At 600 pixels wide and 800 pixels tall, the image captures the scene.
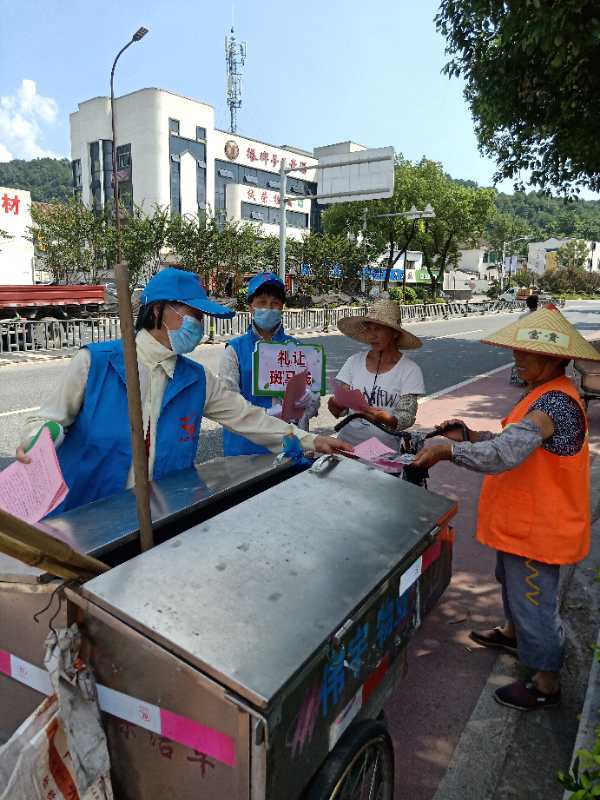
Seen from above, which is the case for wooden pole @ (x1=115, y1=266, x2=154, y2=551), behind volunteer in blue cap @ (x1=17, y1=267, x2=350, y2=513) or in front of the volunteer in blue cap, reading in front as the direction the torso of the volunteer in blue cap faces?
in front

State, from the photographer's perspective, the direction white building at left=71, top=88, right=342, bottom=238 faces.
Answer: facing the viewer and to the right of the viewer

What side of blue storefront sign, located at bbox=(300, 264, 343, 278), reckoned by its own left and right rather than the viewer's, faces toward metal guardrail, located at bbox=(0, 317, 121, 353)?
front

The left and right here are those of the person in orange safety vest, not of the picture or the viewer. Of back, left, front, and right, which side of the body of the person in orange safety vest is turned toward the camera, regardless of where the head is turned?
left

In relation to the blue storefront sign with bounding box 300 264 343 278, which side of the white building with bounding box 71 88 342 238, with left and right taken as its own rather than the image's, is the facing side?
front

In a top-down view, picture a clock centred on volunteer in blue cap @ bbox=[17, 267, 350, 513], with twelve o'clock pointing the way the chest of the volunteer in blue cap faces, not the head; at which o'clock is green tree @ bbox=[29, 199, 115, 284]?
The green tree is roughly at 7 o'clock from the volunteer in blue cap.

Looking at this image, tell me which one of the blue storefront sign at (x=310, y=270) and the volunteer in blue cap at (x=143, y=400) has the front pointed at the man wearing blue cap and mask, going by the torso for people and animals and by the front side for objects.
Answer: the blue storefront sign

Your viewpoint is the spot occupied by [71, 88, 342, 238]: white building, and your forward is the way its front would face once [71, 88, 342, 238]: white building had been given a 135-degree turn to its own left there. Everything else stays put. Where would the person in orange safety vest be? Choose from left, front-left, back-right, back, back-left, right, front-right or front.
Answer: back

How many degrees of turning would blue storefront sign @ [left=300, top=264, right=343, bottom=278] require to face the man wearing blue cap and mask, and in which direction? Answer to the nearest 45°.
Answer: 0° — it already faces them

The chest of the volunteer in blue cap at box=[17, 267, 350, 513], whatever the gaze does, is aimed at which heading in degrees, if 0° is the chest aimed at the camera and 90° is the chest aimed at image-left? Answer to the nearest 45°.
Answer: approximately 315°
